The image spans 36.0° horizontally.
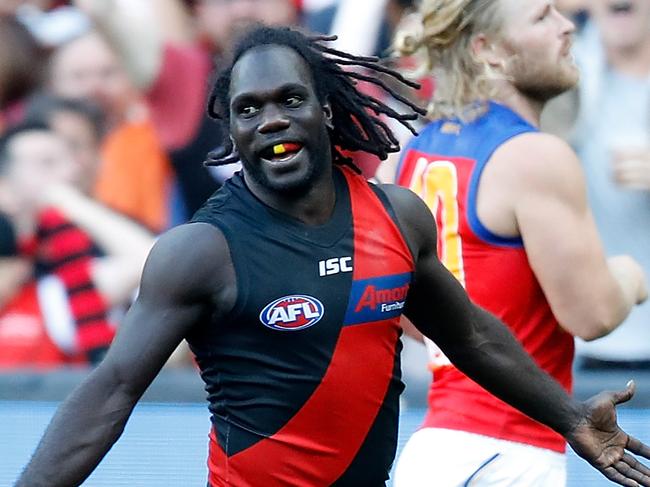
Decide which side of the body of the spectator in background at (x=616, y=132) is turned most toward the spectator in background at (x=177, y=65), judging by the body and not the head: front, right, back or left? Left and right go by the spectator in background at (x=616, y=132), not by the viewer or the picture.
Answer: right

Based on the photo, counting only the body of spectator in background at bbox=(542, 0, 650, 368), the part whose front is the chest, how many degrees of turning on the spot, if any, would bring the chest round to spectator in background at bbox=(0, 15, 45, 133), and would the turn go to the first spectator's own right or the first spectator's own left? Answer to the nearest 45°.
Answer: approximately 90° to the first spectator's own right

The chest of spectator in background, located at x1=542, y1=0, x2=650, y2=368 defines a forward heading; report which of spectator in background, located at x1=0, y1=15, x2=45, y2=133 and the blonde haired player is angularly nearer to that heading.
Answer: the blonde haired player

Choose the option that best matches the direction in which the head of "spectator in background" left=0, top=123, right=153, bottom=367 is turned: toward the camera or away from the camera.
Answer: toward the camera

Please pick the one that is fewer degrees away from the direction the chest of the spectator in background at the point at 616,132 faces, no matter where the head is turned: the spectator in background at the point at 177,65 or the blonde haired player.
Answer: the blonde haired player

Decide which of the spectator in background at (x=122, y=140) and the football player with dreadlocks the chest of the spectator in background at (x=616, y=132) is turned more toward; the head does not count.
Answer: the football player with dreadlocks

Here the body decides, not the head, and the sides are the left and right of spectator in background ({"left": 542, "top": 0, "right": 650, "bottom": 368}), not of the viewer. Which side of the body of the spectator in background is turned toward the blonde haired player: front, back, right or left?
front

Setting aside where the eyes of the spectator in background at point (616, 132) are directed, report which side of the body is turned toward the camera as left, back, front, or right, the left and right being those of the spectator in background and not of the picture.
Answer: front

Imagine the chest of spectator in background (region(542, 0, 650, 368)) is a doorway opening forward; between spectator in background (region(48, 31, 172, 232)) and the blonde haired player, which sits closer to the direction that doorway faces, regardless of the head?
the blonde haired player

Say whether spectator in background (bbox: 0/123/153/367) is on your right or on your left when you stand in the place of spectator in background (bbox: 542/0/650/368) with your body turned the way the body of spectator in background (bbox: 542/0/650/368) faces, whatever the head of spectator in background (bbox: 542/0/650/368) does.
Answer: on your right

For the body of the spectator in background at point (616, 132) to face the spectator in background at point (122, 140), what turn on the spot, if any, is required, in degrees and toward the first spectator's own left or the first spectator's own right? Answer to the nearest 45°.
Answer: approximately 90° to the first spectator's own right

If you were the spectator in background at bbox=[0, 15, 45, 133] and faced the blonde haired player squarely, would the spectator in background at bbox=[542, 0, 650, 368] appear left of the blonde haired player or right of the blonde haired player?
left
